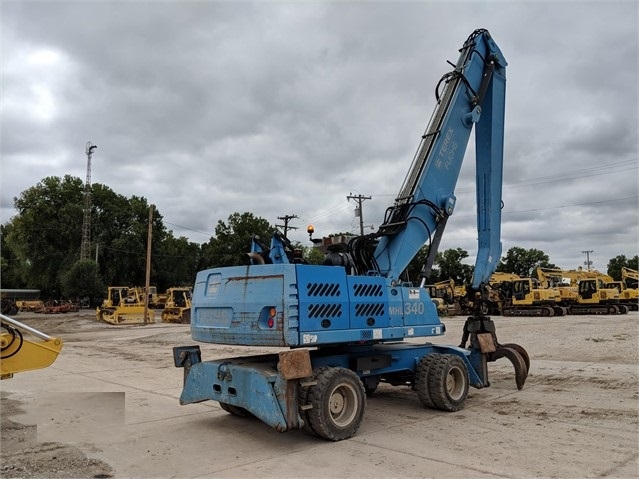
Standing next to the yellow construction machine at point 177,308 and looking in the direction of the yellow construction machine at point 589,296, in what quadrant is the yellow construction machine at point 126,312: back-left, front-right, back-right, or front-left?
back-right

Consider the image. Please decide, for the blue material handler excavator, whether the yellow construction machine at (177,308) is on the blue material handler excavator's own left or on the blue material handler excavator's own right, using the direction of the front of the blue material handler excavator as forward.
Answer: on the blue material handler excavator's own left

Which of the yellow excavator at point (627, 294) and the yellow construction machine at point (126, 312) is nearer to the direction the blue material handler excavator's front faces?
the yellow excavator

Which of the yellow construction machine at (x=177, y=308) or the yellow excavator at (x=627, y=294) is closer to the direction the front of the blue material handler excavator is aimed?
the yellow excavator

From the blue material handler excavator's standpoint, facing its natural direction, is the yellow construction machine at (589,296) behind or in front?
in front

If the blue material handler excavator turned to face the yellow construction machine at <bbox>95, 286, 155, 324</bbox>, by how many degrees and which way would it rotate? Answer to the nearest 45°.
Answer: approximately 90° to its left

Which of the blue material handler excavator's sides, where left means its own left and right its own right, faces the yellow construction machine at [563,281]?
front

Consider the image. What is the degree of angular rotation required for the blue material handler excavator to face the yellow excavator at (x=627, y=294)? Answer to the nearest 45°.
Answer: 0° — it already faces it

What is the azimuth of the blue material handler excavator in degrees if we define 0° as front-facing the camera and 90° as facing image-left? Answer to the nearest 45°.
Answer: approximately 225°
